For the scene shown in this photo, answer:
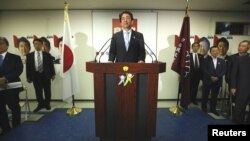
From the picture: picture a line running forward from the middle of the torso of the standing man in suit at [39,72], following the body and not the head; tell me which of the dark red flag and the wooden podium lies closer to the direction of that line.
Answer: the wooden podium

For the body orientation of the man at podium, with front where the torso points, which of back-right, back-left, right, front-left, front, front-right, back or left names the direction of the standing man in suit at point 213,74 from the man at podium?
back-left

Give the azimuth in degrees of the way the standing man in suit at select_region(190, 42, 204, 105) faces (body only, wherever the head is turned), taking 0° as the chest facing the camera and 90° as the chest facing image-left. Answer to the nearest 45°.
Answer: approximately 0°

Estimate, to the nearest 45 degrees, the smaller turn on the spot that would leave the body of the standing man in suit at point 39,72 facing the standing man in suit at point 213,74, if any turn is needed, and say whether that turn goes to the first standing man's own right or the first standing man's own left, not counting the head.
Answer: approximately 45° to the first standing man's own left

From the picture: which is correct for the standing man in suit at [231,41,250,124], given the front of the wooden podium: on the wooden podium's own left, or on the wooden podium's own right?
on the wooden podium's own left

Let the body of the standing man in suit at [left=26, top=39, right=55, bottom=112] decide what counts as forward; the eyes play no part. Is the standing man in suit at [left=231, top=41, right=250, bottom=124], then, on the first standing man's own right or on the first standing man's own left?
on the first standing man's own left
